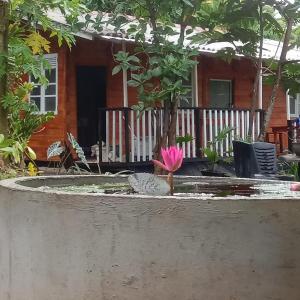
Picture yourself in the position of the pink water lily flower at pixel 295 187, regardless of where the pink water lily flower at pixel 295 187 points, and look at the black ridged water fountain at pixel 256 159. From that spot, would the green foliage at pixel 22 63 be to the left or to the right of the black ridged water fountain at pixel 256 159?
left

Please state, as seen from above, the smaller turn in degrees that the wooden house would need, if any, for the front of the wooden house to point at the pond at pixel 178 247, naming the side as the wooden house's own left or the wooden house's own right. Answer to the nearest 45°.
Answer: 0° — it already faces it

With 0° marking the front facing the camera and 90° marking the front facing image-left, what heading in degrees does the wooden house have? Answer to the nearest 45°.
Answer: approximately 0°

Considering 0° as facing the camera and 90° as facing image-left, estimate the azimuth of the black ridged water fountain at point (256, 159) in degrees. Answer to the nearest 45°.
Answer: approximately 315°

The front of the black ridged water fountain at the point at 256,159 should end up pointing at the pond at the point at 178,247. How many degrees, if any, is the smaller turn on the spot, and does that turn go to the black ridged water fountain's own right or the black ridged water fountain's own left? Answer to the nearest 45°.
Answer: approximately 45° to the black ridged water fountain's own right

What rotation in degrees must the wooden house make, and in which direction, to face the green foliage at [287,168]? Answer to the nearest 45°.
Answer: approximately 45° to its left
